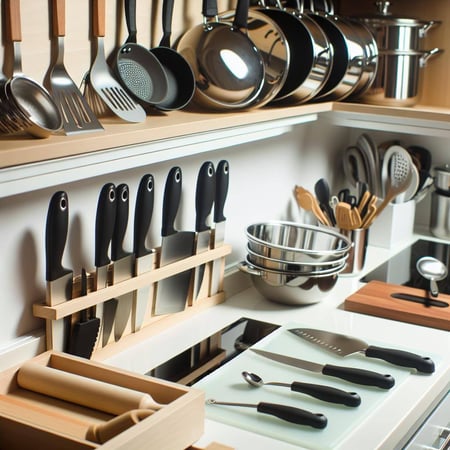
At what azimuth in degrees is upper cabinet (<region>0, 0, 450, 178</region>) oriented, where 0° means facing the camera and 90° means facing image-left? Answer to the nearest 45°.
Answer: approximately 315°

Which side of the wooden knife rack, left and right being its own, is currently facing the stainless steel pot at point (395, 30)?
left

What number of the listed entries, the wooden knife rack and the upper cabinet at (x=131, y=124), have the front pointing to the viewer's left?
0

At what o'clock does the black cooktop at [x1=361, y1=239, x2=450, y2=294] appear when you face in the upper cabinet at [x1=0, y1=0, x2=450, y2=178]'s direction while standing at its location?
The black cooktop is roughly at 9 o'clock from the upper cabinet.
